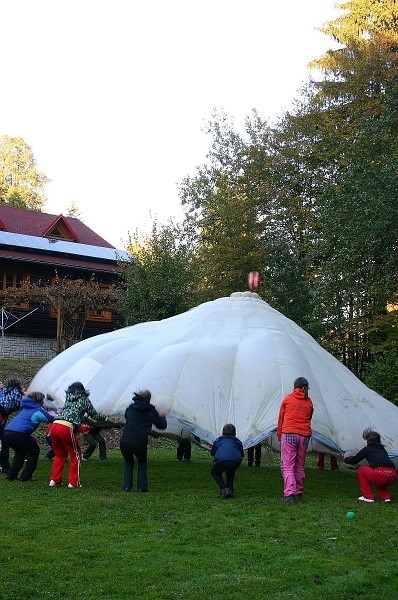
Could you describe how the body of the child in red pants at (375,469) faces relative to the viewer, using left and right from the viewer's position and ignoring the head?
facing away from the viewer and to the left of the viewer

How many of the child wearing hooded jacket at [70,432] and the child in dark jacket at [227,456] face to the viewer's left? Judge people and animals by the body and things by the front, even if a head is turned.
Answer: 0

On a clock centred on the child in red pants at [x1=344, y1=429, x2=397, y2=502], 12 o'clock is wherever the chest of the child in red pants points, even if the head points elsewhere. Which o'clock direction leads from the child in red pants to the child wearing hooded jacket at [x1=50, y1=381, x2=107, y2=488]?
The child wearing hooded jacket is roughly at 10 o'clock from the child in red pants.

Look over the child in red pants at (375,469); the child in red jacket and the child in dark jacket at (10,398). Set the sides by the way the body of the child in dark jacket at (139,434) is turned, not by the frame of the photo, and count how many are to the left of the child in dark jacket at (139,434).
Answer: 1

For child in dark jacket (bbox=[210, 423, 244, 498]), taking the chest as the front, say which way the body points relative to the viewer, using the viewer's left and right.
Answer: facing away from the viewer

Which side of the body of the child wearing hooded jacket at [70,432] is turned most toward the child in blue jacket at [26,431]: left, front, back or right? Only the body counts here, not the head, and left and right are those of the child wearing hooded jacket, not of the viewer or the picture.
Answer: left

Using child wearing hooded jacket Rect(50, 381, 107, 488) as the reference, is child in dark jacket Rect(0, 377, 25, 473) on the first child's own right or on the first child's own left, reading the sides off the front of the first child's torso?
on the first child's own left

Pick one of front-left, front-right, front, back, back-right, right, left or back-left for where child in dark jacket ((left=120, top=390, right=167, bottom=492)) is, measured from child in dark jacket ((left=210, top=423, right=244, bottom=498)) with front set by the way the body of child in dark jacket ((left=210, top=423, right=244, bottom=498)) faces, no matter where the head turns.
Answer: left

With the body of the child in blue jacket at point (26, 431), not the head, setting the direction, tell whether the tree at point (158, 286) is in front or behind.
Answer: in front

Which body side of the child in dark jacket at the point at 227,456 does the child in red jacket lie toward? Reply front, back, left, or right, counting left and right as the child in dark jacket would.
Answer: right

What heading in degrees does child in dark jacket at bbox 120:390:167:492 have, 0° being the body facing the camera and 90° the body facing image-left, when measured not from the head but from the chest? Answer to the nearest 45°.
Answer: approximately 225°

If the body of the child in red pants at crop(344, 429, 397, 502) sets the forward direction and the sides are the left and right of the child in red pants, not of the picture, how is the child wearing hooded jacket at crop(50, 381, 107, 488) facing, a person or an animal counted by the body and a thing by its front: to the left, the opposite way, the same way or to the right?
to the right

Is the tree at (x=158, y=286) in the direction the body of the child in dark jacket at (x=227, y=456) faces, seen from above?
yes

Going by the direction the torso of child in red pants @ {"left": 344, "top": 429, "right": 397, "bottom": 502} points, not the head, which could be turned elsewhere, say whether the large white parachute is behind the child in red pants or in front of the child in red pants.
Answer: in front

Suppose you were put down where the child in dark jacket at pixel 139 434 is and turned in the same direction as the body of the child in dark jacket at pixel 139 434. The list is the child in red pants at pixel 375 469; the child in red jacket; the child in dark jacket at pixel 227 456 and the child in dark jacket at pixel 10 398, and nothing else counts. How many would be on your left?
1

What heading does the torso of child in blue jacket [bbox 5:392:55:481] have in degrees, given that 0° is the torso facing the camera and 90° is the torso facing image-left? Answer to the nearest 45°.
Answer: approximately 225°

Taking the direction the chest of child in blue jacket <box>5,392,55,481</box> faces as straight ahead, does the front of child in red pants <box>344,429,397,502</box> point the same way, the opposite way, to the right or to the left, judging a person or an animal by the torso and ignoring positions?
to the left

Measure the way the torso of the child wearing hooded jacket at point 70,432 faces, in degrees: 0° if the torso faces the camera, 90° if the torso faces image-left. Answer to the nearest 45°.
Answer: approximately 225°

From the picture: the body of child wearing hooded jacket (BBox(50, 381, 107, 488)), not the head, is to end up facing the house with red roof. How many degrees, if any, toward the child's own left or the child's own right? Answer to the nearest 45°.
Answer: approximately 45° to the child's own left
